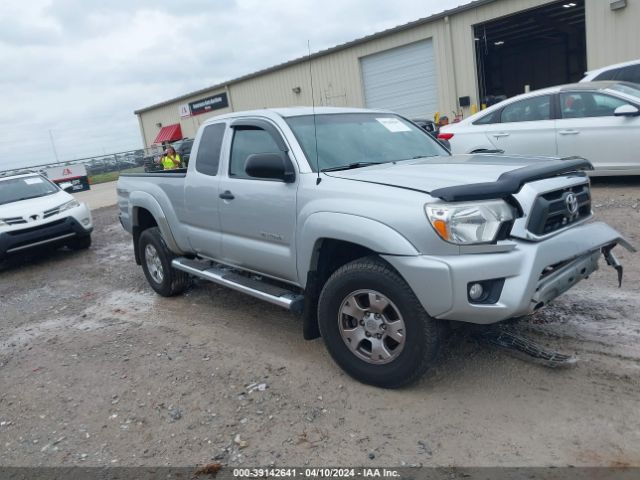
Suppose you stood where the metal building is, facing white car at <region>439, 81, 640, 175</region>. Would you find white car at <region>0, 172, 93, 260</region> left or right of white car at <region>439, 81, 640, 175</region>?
right

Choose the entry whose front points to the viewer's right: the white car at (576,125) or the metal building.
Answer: the white car

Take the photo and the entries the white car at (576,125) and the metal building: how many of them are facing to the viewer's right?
1

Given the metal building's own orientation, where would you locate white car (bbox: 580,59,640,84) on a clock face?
The white car is roughly at 10 o'clock from the metal building.

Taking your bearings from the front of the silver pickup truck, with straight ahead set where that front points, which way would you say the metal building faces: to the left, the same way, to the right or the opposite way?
to the right

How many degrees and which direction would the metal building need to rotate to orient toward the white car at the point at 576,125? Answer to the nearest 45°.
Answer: approximately 45° to its left

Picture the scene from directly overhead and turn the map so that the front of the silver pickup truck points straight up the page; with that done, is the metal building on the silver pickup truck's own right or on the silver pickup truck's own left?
on the silver pickup truck's own left

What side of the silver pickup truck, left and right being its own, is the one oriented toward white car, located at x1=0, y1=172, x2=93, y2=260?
back

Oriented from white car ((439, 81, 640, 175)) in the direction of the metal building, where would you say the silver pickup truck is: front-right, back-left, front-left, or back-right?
back-left

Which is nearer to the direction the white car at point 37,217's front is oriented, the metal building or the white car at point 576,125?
the white car

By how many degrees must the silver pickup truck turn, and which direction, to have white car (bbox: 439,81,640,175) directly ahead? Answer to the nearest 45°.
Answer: approximately 90° to its left

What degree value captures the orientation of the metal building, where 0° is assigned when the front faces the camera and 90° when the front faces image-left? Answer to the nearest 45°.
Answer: approximately 45°

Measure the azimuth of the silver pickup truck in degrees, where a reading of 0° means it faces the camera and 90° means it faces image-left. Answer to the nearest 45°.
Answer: approximately 315°

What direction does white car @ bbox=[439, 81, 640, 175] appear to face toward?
to the viewer's right
